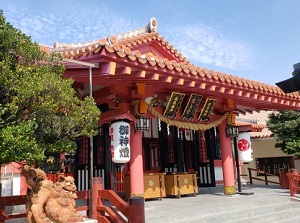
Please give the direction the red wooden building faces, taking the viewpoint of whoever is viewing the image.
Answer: facing the viewer and to the right of the viewer

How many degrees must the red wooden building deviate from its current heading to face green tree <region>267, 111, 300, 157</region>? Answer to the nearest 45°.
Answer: approximately 90° to its left

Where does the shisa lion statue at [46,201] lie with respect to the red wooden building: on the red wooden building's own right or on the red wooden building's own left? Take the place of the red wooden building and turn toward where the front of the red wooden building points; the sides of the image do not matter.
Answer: on the red wooden building's own right

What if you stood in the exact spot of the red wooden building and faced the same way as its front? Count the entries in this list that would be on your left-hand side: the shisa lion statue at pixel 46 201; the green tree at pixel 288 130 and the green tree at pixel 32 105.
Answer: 1

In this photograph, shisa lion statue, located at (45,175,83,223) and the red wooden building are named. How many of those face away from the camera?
0

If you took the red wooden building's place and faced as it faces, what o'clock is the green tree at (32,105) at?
The green tree is roughly at 2 o'clock from the red wooden building.
